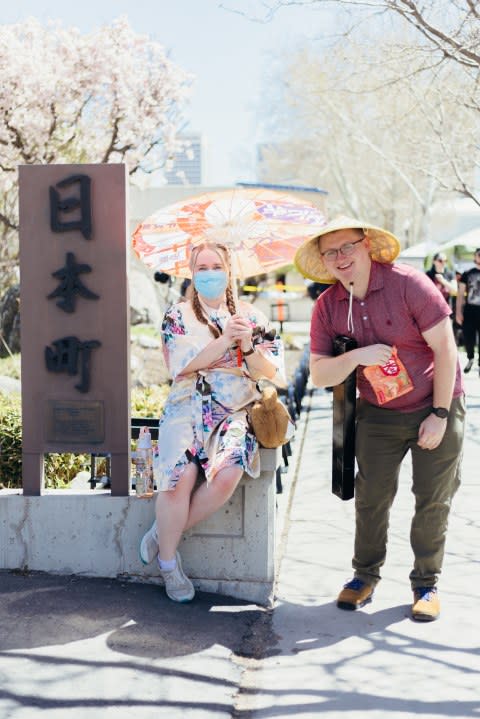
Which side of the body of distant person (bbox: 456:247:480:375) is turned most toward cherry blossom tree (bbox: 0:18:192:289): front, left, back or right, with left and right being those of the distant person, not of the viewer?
right

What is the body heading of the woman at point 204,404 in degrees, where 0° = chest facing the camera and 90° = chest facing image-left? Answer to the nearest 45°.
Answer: approximately 0°

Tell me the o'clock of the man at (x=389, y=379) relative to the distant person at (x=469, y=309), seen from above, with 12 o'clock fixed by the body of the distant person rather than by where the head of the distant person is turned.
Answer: The man is roughly at 12 o'clock from the distant person.

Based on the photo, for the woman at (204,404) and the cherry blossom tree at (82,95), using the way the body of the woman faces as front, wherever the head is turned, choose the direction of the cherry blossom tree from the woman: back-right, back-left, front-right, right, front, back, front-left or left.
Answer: back

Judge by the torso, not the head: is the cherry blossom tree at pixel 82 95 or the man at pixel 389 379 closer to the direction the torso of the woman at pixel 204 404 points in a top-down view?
the man

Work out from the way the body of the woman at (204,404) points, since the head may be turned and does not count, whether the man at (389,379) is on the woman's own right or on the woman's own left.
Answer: on the woman's own left

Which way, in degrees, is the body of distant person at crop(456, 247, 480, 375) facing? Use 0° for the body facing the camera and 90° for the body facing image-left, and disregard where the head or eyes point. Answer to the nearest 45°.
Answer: approximately 0°

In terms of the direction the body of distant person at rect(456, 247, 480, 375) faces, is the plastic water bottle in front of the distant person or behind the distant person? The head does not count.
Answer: in front

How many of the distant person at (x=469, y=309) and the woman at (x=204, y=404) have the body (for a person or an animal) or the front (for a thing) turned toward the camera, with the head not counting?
2
